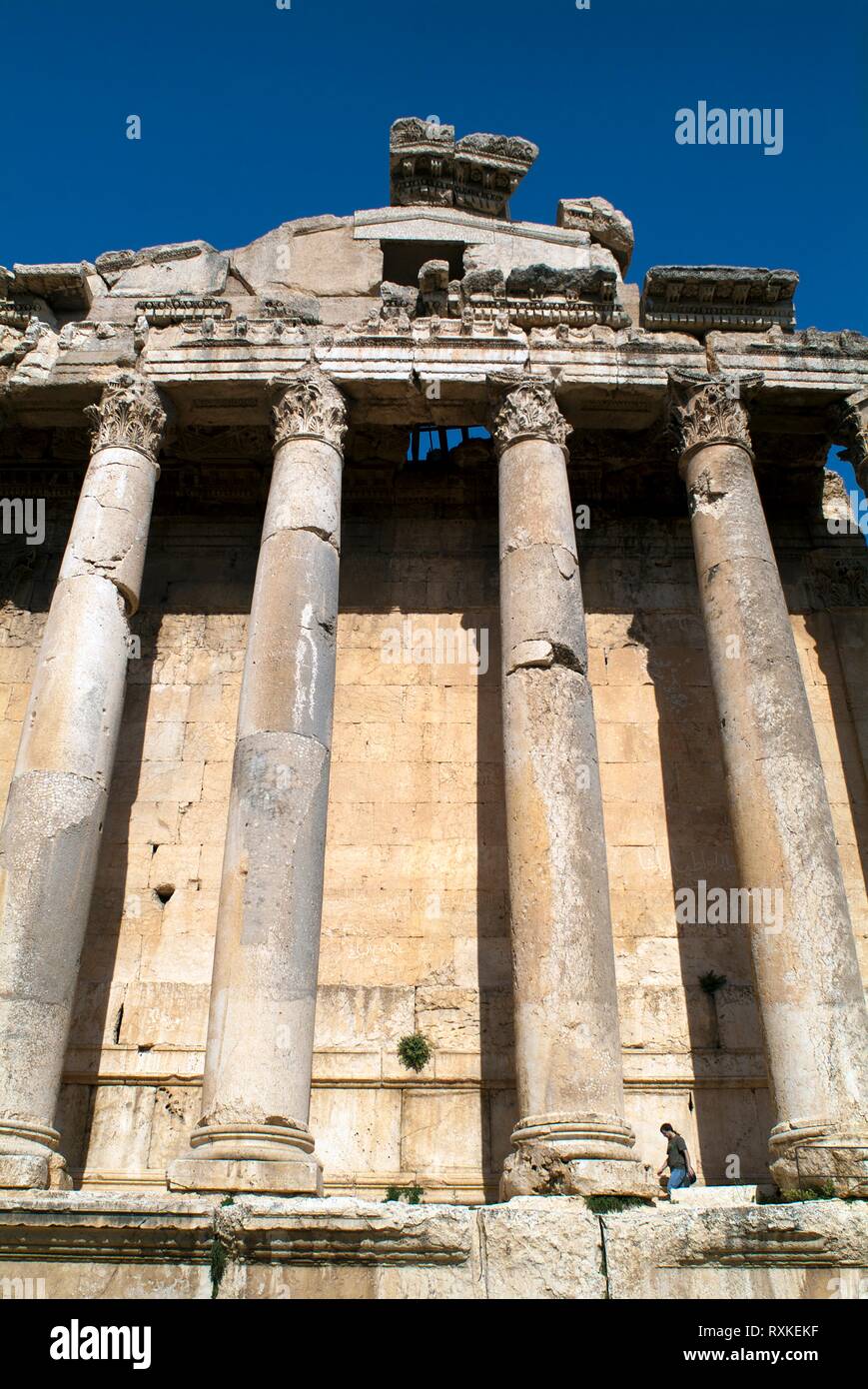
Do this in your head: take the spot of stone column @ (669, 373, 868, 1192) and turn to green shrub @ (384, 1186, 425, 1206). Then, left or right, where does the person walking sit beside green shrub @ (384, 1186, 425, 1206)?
right

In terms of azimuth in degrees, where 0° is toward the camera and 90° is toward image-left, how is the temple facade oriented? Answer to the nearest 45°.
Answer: approximately 0°
